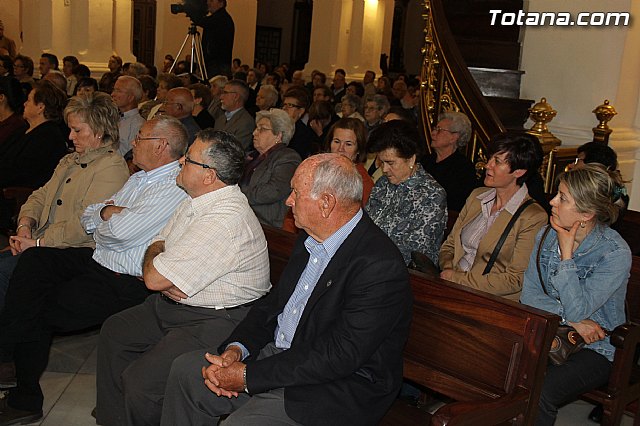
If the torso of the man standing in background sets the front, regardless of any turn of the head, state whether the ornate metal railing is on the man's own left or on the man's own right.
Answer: on the man's own left

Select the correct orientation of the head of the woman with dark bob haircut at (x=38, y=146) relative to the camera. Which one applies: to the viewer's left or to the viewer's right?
to the viewer's left

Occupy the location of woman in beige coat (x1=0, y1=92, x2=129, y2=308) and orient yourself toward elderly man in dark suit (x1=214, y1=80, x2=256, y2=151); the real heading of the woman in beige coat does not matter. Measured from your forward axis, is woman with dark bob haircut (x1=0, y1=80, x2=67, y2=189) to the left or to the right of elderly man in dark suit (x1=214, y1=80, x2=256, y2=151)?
left

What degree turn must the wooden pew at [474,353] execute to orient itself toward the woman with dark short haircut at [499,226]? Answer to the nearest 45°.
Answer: approximately 135° to its right

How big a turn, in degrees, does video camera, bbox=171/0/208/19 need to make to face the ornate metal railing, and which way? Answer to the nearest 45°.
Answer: approximately 90° to its left

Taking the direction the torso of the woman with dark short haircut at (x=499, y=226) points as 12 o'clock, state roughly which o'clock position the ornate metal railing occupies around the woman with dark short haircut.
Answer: The ornate metal railing is roughly at 4 o'clock from the woman with dark short haircut.

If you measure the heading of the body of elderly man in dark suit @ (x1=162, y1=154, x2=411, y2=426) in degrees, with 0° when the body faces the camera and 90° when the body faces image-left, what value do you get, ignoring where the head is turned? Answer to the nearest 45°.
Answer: approximately 45°

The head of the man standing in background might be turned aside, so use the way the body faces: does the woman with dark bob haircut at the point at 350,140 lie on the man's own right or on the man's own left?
on the man's own left

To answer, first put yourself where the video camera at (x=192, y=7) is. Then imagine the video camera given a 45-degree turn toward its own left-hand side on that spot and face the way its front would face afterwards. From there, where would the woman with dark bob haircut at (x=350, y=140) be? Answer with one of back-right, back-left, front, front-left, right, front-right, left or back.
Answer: front-left
